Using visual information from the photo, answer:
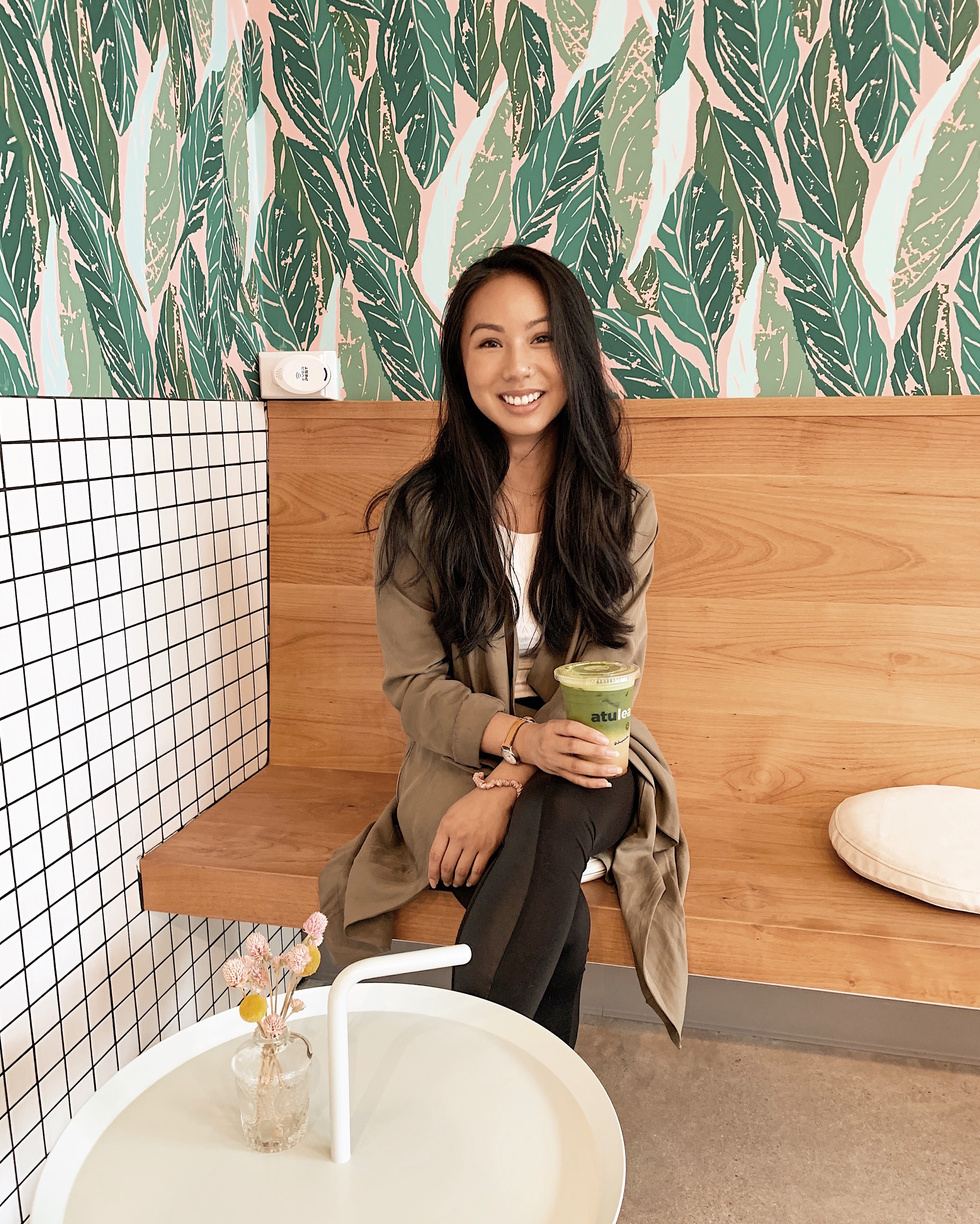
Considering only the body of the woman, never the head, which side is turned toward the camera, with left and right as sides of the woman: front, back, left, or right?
front

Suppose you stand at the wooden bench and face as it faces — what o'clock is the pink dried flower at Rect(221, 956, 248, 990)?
The pink dried flower is roughly at 1 o'clock from the wooden bench.

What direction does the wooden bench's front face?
toward the camera

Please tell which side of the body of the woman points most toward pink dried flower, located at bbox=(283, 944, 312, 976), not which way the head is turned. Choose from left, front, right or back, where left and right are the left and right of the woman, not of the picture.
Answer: front

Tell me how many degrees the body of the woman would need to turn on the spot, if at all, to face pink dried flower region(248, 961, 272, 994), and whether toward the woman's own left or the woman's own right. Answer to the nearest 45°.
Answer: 0° — they already face it

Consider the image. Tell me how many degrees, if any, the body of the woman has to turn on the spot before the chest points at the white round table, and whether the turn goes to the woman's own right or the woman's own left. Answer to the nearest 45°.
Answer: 0° — they already face it

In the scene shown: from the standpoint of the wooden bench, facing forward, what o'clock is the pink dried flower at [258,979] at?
The pink dried flower is roughly at 1 o'clock from the wooden bench.
